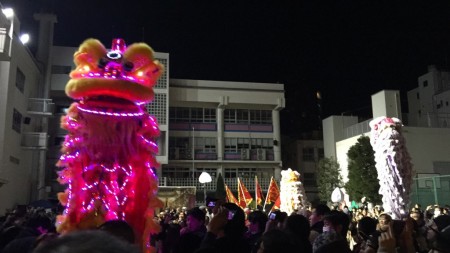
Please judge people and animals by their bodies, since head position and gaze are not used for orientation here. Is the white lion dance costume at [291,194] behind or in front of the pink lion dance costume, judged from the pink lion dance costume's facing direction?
behind

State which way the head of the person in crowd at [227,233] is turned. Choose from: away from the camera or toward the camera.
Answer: away from the camera

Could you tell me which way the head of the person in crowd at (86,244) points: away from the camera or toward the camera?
away from the camera

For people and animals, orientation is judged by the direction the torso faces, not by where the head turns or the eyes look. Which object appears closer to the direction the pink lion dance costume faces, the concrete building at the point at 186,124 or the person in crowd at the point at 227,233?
the person in crowd

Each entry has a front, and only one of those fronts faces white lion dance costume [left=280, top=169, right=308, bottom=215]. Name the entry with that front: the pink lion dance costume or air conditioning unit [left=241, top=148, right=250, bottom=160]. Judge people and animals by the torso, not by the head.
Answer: the air conditioning unit

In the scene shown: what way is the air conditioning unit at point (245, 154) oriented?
toward the camera

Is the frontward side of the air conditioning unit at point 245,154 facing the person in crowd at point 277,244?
yes

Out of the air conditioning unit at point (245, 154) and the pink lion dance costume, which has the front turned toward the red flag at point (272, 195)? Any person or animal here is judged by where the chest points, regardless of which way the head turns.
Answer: the air conditioning unit

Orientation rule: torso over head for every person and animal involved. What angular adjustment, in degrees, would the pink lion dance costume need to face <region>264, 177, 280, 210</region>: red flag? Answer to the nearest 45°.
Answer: approximately 135° to its left

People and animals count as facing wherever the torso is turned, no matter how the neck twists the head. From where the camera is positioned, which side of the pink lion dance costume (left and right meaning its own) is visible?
front

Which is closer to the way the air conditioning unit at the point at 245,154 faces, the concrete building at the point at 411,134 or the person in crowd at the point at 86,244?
the person in crowd

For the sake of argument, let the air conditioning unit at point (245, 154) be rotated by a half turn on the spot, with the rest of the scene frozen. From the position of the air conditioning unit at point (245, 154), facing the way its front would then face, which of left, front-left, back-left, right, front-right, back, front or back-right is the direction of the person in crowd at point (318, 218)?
back

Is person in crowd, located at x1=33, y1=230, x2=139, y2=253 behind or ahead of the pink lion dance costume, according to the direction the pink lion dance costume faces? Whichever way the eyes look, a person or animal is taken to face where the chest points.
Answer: ahead

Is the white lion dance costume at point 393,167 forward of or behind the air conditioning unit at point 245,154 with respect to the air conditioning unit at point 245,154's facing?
forward

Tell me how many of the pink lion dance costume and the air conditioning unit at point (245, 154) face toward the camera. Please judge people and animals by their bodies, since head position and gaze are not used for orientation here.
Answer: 2
